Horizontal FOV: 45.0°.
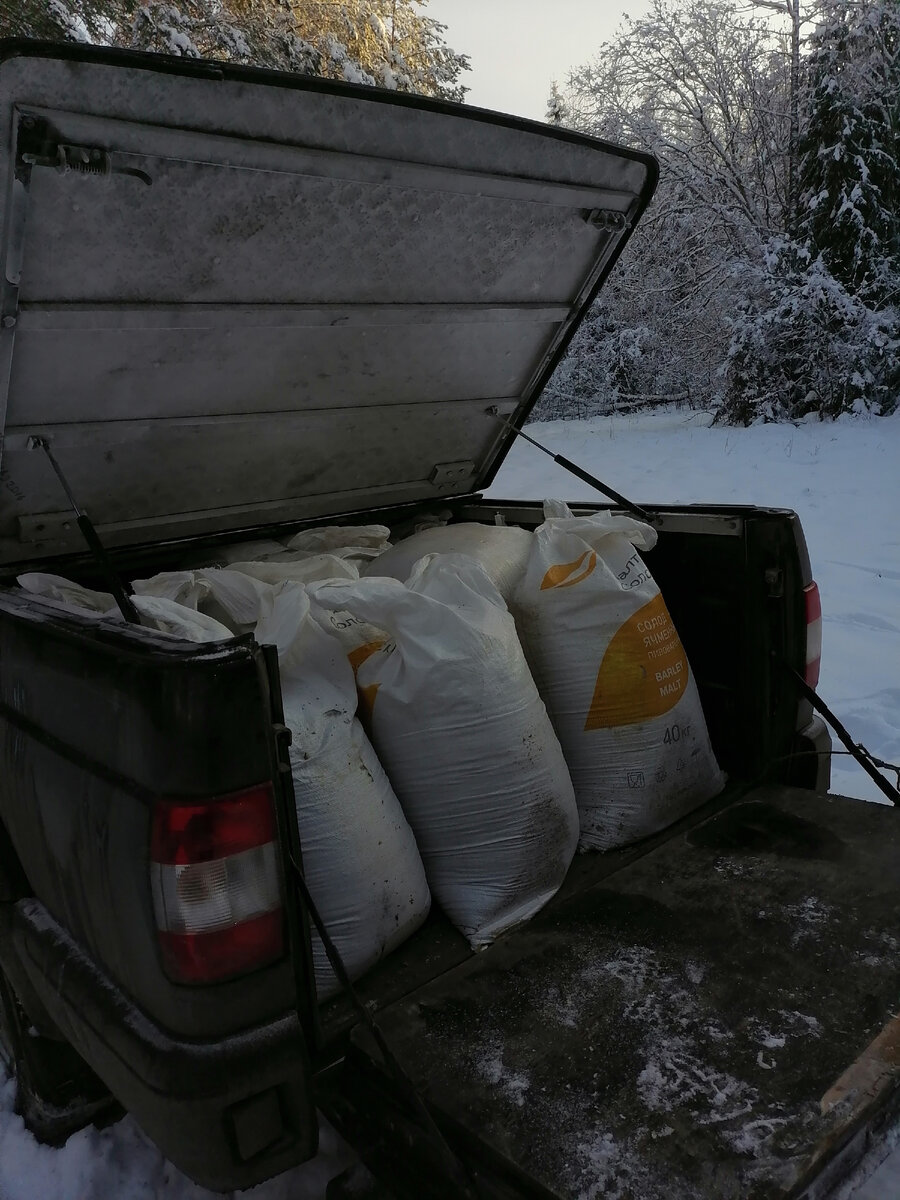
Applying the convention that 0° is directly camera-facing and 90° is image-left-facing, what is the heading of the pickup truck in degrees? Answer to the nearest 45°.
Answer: approximately 135°

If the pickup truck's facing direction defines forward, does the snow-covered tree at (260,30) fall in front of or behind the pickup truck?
in front

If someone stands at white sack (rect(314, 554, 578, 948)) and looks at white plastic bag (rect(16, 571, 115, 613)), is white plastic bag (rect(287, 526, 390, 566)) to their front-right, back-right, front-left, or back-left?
front-right

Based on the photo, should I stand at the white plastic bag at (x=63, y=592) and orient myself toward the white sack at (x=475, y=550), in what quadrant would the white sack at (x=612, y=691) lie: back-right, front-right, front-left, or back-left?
front-right

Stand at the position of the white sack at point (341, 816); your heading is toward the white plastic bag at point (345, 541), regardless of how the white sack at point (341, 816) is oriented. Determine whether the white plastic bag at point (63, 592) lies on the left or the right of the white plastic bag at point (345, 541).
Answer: left

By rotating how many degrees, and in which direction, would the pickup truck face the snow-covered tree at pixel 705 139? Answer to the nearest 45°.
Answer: approximately 45° to its right
